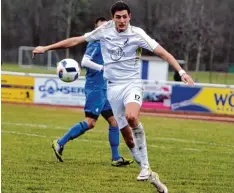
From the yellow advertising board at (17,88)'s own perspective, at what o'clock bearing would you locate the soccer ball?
The soccer ball is roughly at 12 o'clock from the yellow advertising board.

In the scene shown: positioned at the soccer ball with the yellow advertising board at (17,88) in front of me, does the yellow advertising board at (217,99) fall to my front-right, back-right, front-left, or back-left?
front-right

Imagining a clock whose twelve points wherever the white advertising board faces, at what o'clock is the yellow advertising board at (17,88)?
The yellow advertising board is roughly at 4 o'clock from the white advertising board.

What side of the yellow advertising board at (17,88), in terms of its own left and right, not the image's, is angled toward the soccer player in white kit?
front

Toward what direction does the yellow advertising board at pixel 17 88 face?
toward the camera

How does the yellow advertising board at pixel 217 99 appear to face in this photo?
toward the camera

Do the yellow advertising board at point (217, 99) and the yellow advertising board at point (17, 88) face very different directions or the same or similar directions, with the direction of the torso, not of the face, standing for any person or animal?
same or similar directions

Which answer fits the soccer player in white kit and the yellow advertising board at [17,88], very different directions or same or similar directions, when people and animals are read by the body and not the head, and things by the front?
same or similar directions

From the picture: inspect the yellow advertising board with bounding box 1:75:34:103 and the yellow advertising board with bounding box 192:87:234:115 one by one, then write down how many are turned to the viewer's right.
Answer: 0

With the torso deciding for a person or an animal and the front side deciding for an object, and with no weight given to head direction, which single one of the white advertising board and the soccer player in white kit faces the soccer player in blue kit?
the white advertising board

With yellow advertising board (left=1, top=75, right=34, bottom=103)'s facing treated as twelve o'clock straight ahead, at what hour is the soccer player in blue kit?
The soccer player in blue kit is roughly at 12 o'clock from the yellow advertising board.

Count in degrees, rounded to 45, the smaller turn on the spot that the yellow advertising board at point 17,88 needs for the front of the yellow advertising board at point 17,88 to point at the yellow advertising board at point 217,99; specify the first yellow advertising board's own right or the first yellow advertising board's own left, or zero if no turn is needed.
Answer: approximately 45° to the first yellow advertising board's own left
